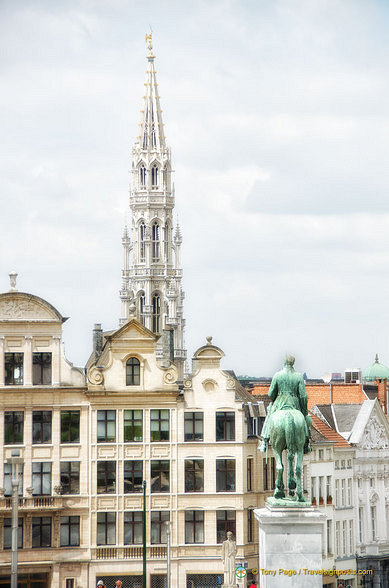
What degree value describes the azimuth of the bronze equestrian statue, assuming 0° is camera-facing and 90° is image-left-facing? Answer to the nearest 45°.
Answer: approximately 180°
